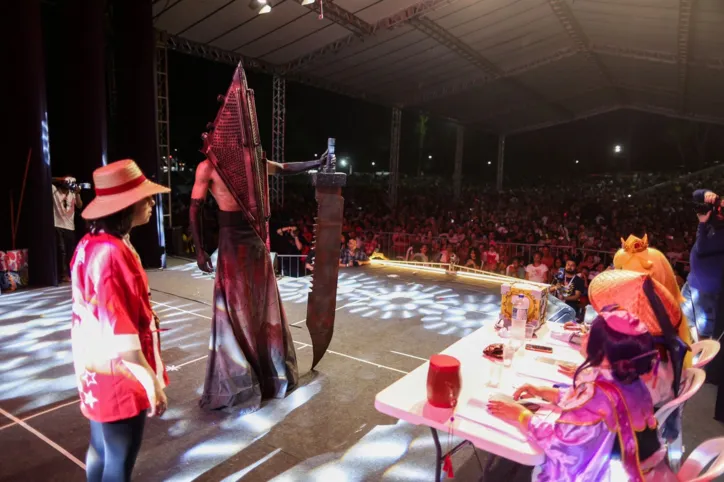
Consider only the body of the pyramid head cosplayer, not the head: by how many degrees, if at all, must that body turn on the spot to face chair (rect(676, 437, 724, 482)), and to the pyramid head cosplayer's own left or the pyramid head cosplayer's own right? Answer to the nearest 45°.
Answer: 0° — they already face it

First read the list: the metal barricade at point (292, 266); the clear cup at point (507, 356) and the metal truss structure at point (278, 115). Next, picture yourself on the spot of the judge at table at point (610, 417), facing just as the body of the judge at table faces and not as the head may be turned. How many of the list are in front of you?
3

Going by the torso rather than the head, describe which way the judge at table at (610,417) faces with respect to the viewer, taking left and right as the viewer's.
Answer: facing away from the viewer and to the left of the viewer

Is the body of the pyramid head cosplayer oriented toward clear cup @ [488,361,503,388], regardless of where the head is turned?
yes

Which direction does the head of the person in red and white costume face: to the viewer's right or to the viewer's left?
to the viewer's right

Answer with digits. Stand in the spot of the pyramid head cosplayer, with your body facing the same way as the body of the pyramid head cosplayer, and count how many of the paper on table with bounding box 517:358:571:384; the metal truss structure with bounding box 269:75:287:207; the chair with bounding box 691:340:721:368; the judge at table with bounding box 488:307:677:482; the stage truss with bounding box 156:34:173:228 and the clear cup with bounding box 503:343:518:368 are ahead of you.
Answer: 4

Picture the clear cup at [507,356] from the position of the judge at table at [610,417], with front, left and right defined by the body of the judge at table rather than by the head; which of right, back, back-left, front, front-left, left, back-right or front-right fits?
front

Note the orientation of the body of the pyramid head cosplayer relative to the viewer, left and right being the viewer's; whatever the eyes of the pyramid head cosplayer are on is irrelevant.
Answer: facing the viewer and to the right of the viewer

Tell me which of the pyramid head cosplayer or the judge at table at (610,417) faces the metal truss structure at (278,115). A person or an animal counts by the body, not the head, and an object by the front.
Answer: the judge at table

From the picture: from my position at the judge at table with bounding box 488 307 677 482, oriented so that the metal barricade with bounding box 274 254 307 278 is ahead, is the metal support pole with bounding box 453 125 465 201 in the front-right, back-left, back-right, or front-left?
front-right

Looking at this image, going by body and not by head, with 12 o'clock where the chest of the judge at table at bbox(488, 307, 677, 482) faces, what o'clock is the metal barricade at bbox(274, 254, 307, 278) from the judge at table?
The metal barricade is roughly at 12 o'clock from the judge at table.

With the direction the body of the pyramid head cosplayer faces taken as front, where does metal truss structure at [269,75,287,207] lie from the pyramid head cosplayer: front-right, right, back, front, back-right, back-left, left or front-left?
back-left

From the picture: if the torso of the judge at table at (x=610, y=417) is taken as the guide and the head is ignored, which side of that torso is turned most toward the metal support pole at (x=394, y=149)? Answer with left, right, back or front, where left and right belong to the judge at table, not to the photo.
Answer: front

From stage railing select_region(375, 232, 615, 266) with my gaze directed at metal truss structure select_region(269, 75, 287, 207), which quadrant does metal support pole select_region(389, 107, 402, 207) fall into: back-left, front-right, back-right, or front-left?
front-right

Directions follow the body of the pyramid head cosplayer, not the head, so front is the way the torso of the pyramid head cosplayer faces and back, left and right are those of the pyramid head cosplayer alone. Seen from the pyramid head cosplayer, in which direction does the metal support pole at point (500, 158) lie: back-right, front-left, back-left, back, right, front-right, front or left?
left

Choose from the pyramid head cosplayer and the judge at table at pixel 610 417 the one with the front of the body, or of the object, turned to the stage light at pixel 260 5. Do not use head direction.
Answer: the judge at table
